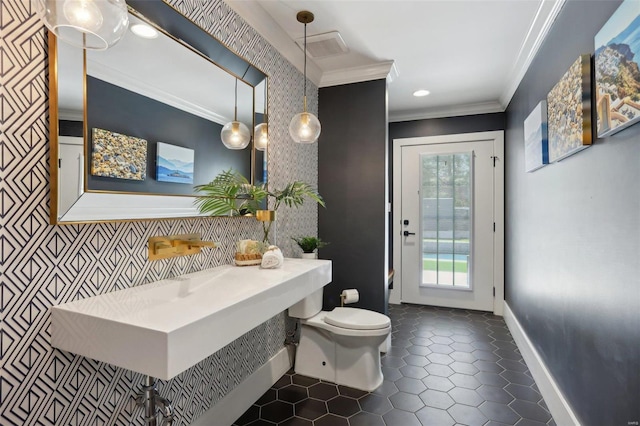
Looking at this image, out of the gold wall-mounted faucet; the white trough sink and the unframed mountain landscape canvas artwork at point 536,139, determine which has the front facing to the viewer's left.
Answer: the unframed mountain landscape canvas artwork

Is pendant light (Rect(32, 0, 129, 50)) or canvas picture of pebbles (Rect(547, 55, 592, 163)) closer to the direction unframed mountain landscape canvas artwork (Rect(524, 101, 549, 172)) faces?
the pendant light

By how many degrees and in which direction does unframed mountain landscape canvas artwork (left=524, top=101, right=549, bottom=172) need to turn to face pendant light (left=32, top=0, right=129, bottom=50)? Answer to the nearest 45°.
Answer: approximately 45° to its left

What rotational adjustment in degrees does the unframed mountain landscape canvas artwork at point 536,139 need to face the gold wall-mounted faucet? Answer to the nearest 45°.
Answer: approximately 45° to its left

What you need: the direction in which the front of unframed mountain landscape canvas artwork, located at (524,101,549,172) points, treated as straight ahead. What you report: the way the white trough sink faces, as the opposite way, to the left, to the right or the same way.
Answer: the opposite way

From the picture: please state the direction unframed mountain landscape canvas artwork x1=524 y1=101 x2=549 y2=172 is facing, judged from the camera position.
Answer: facing to the left of the viewer
